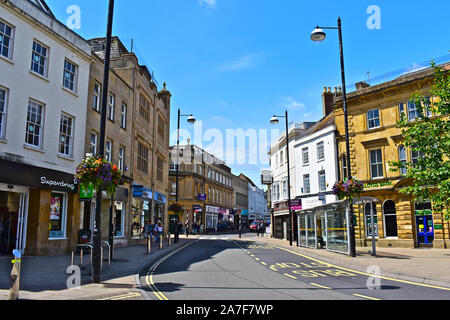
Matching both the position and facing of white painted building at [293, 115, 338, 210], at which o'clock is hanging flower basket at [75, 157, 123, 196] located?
The hanging flower basket is roughly at 11 o'clock from the white painted building.

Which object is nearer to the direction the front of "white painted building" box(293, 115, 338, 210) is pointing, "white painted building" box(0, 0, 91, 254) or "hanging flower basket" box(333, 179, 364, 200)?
the white painted building

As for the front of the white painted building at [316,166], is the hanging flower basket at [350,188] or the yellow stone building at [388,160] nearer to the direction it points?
the hanging flower basket

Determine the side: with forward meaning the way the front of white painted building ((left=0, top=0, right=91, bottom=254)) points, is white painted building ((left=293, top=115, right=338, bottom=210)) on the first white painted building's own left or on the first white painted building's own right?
on the first white painted building's own left

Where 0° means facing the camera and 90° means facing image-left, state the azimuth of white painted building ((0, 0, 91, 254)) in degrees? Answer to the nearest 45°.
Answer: approximately 315°

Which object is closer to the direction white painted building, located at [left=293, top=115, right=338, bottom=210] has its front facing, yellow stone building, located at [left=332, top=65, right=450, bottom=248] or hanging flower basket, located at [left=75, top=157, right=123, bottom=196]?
the hanging flower basket

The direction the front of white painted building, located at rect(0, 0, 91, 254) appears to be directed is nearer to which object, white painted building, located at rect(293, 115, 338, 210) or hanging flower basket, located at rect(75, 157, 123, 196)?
the hanging flower basket

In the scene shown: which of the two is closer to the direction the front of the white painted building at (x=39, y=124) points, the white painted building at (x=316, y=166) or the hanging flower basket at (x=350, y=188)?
the hanging flower basket

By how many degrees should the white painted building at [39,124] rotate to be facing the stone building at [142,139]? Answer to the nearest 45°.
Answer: approximately 90° to its left

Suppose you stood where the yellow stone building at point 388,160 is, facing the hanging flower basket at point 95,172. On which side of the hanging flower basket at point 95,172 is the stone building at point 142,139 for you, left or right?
right

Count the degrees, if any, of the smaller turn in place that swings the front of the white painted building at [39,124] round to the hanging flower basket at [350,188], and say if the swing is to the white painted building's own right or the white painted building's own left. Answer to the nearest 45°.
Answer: approximately 45° to the white painted building's own left

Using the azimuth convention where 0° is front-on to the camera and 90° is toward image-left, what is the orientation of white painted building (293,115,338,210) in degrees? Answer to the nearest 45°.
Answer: approximately 45°
